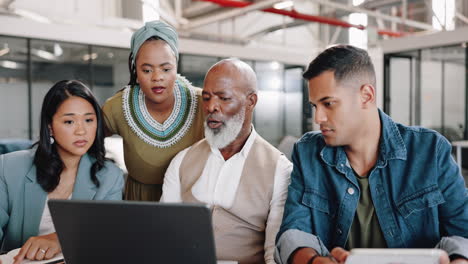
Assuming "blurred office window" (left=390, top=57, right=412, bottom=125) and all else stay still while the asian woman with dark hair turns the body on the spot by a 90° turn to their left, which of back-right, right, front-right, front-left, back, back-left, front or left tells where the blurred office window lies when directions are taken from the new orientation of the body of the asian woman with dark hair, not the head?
front

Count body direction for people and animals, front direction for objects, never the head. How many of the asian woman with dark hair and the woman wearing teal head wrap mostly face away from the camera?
0

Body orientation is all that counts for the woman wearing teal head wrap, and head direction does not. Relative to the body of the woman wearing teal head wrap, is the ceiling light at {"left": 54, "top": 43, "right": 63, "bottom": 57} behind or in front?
behind

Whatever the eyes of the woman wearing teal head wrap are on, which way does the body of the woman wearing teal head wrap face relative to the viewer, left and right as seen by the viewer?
facing the viewer

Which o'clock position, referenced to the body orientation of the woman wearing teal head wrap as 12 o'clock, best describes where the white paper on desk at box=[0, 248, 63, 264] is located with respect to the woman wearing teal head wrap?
The white paper on desk is roughly at 1 o'clock from the woman wearing teal head wrap.

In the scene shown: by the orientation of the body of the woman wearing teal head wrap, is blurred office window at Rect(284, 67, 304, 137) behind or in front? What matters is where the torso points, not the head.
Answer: behind

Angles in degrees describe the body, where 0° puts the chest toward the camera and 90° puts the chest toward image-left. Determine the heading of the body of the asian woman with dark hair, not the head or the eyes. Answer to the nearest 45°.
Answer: approximately 315°

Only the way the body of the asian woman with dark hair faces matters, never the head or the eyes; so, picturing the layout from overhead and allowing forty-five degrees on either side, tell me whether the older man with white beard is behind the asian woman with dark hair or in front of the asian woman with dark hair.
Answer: in front

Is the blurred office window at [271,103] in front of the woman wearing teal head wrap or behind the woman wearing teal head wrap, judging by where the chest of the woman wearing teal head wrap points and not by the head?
behind

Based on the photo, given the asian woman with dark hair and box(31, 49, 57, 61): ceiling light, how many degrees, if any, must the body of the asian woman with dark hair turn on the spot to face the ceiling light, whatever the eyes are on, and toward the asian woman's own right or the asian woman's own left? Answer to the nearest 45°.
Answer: approximately 135° to the asian woman's own left

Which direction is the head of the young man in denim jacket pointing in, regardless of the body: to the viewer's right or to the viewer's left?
to the viewer's left

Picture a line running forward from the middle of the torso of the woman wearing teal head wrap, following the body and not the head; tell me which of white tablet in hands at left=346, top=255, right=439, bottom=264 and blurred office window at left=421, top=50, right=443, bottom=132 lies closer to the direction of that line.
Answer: the white tablet in hands

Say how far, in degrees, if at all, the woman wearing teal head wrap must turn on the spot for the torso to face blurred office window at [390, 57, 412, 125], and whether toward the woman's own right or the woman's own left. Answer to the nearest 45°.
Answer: approximately 135° to the woman's own left

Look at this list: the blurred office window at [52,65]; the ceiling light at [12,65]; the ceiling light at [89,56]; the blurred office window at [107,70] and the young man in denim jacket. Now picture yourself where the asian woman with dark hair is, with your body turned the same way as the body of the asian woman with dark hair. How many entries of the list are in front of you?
1

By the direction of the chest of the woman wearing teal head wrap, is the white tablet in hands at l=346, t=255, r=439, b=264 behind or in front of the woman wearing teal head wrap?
in front

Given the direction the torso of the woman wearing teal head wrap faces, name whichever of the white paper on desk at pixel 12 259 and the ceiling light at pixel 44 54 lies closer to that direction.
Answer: the white paper on desk
